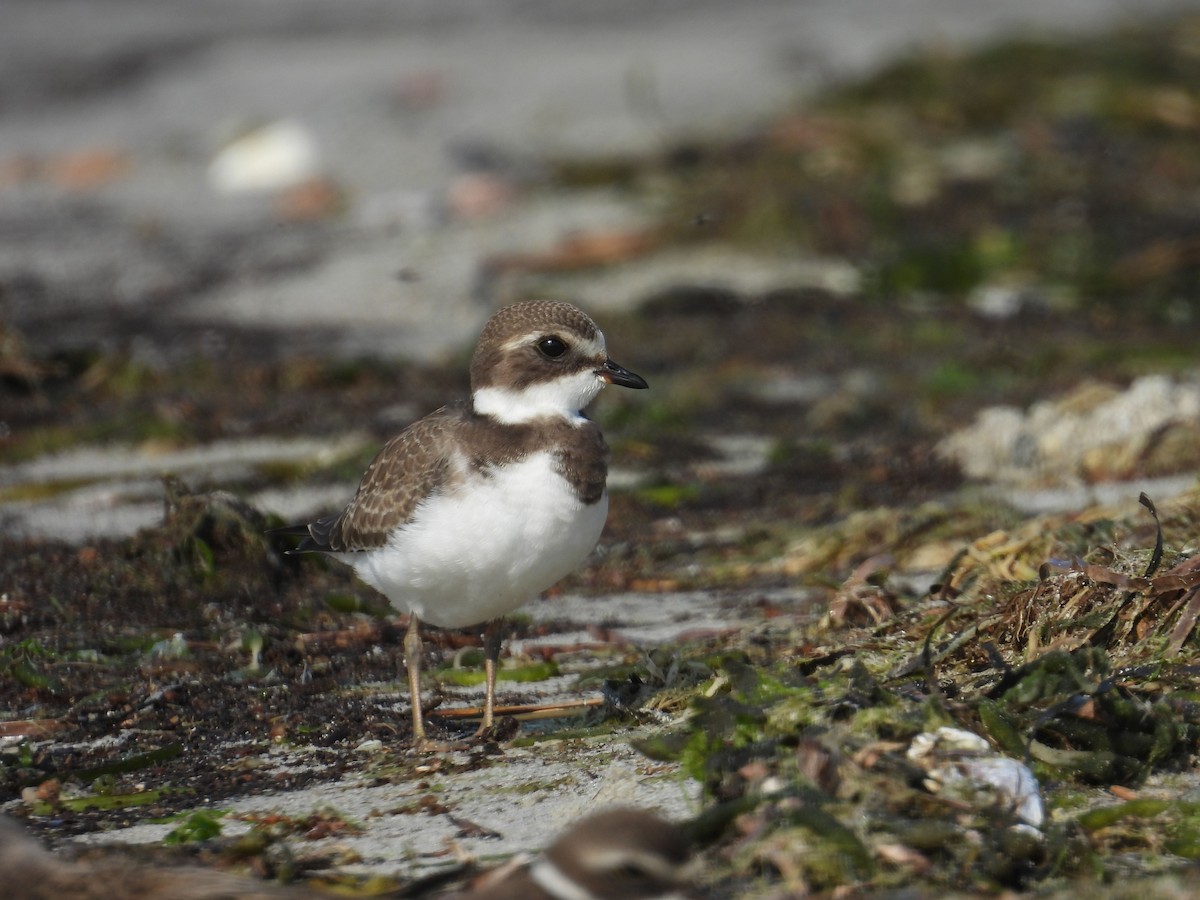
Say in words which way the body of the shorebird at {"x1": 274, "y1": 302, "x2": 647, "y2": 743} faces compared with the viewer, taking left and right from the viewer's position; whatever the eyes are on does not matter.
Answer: facing the viewer and to the right of the viewer

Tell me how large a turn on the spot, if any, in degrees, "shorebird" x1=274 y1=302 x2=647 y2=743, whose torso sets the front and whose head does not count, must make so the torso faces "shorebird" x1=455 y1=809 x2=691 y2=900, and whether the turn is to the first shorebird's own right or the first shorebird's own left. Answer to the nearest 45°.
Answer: approximately 45° to the first shorebird's own right
